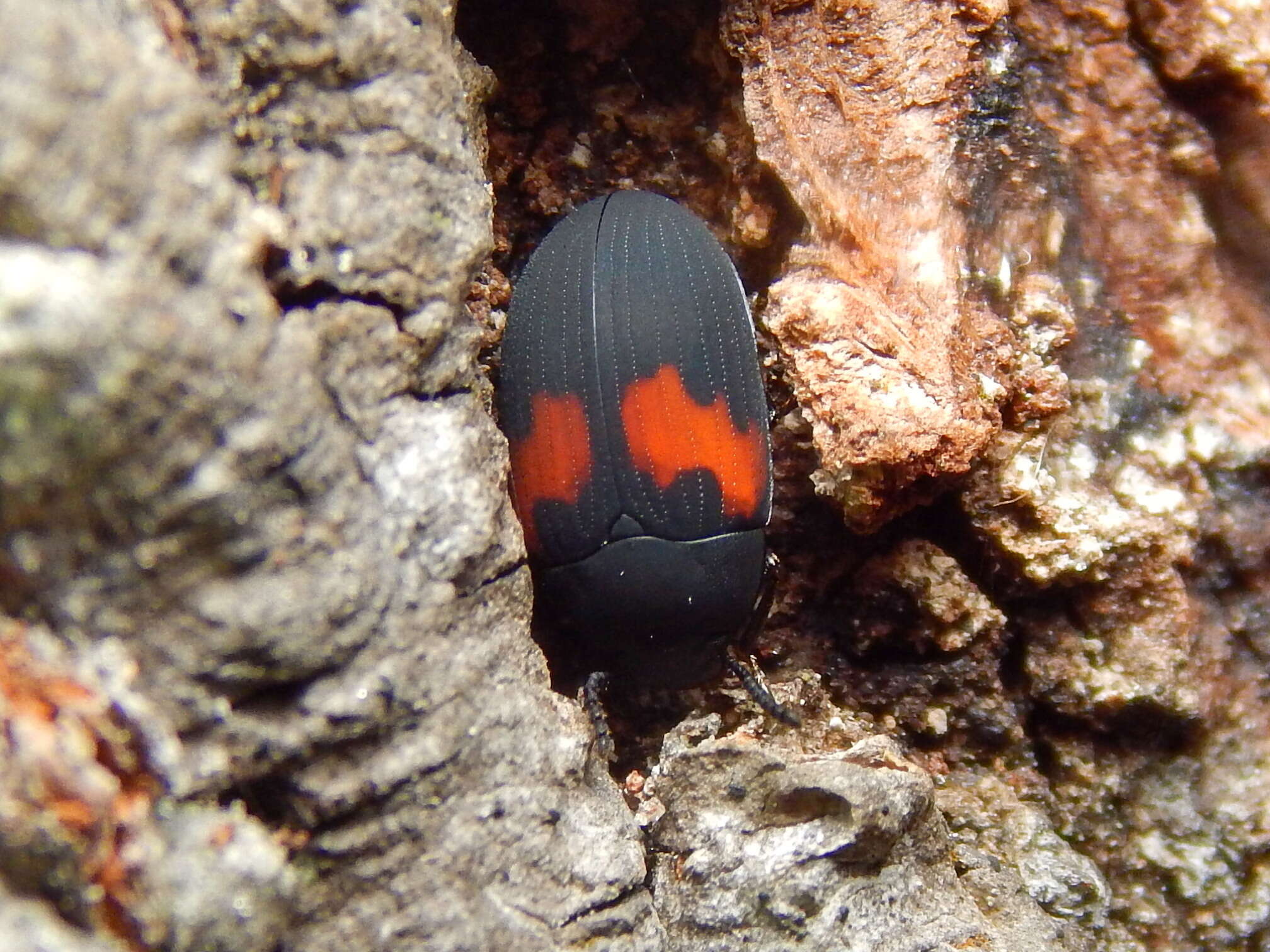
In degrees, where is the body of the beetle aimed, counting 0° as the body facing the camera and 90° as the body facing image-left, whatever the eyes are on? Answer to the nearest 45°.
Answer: approximately 0°
